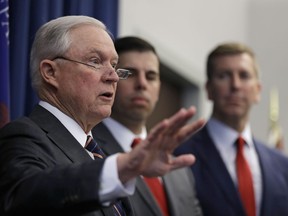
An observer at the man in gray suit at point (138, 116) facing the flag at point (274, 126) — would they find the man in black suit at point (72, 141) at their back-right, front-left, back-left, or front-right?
back-right

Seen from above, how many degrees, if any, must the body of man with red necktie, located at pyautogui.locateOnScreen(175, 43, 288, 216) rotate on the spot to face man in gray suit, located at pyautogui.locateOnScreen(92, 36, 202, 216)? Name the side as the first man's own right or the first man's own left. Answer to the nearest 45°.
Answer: approximately 90° to the first man's own right

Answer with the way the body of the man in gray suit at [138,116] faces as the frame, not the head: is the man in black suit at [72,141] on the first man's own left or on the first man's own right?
on the first man's own right

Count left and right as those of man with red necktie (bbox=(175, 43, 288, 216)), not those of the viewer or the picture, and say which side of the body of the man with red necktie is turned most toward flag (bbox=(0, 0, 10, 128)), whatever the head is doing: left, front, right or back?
right

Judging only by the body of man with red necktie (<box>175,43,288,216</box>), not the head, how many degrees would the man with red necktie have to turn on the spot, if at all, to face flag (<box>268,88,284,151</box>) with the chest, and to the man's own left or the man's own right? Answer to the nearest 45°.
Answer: approximately 135° to the man's own left

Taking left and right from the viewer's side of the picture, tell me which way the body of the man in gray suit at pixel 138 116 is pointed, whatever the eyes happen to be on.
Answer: facing the viewer and to the right of the viewer

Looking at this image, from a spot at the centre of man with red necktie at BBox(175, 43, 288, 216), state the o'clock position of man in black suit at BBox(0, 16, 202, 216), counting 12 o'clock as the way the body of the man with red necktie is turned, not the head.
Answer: The man in black suit is roughly at 2 o'clock from the man with red necktie.

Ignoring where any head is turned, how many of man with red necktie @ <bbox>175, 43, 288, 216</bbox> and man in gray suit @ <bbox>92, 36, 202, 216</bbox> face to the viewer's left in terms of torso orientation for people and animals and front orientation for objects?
0

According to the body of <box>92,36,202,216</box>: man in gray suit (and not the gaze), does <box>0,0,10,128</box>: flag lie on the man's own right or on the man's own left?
on the man's own right
